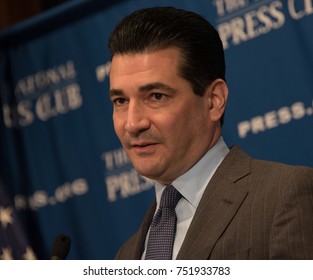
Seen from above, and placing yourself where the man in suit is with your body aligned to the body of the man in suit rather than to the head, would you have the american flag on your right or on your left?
on your right

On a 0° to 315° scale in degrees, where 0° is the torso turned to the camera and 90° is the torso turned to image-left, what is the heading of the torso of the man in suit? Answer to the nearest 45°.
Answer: approximately 45°
